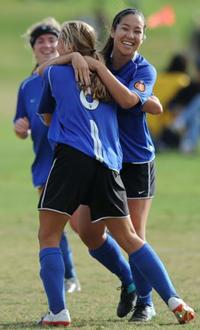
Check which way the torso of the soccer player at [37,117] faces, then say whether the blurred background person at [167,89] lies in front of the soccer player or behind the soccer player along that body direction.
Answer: behind

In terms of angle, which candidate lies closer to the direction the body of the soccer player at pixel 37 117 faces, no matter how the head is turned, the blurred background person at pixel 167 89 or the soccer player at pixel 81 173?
the soccer player

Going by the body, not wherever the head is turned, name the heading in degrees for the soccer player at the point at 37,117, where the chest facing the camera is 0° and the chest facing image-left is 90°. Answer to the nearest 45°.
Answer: approximately 0°

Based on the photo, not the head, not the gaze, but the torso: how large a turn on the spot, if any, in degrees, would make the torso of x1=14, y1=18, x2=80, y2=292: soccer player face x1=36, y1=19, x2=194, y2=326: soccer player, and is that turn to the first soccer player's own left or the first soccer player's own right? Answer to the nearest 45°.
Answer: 0° — they already face them
